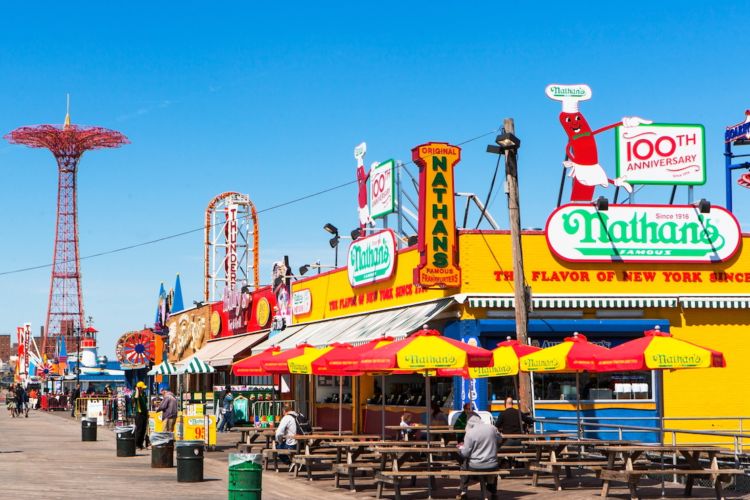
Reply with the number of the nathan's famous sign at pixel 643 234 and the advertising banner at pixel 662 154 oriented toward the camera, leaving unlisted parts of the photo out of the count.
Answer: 2

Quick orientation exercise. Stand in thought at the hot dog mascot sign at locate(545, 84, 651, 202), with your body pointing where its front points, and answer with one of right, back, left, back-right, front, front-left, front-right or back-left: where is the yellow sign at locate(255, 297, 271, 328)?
back-right

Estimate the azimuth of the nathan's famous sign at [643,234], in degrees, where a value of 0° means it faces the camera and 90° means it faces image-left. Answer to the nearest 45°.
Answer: approximately 0°

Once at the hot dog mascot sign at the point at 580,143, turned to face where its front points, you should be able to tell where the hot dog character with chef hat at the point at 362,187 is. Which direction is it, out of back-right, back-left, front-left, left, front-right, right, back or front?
back-right

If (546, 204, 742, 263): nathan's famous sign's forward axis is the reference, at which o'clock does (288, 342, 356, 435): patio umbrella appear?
The patio umbrella is roughly at 2 o'clock from the nathan's famous sign.

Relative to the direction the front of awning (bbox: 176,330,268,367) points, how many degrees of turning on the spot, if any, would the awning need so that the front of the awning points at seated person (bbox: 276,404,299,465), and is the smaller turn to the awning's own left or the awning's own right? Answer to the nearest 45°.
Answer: approximately 45° to the awning's own left

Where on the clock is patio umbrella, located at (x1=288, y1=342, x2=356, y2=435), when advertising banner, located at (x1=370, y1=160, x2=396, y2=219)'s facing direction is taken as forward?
The patio umbrella is roughly at 11 o'clock from the advertising banner.

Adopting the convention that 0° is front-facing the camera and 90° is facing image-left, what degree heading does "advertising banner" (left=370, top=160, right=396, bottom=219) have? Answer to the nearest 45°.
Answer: approximately 45°

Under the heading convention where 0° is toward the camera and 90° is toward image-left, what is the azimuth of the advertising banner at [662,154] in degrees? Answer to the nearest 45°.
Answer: approximately 0°
